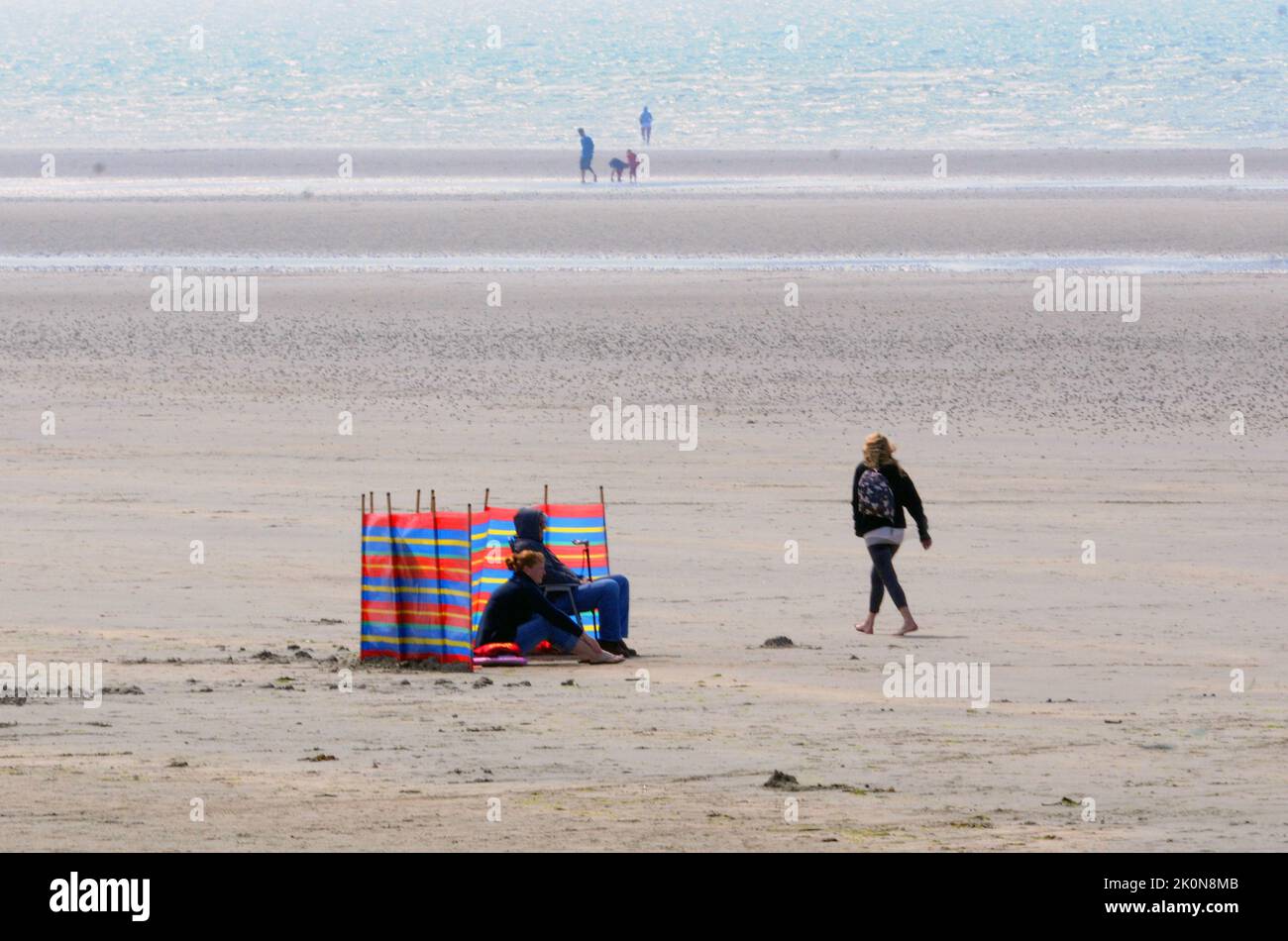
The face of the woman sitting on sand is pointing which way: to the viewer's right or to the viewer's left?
to the viewer's right

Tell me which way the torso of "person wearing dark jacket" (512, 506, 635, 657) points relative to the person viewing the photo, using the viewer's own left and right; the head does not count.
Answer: facing to the right of the viewer

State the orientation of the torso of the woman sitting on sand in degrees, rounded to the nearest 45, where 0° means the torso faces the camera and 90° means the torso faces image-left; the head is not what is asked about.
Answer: approximately 270°

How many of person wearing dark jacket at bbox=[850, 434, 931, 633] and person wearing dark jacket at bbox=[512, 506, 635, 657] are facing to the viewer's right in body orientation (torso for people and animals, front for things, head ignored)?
1

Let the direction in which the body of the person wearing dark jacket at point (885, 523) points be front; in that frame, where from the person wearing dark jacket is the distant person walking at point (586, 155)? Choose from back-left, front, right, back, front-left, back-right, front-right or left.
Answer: front-right

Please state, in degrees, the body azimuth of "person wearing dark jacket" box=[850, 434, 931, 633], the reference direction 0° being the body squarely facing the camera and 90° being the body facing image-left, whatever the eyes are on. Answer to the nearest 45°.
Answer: approximately 135°

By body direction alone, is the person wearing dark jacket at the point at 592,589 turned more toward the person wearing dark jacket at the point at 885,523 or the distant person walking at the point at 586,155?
the person wearing dark jacket

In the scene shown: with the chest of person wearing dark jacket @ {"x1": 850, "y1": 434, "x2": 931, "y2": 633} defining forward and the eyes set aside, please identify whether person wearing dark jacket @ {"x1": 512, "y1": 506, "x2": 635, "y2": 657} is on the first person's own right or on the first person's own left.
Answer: on the first person's own left

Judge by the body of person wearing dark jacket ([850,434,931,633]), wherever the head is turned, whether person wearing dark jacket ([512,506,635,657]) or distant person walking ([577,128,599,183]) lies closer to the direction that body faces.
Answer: the distant person walking

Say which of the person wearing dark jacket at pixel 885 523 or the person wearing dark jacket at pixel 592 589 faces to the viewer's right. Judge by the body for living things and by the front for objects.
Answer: the person wearing dark jacket at pixel 592 589

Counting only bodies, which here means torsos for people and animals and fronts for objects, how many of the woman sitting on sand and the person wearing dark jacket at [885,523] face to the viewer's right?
1

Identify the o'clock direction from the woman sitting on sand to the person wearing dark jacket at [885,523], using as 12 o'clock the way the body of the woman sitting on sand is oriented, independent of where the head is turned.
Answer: The person wearing dark jacket is roughly at 11 o'clock from the woman sitting on sand.

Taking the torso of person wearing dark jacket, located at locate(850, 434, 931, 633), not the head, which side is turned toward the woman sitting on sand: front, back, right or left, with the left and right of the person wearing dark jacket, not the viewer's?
left

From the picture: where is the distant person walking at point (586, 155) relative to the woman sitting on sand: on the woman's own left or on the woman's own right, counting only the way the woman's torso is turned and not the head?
on the woman's own left
